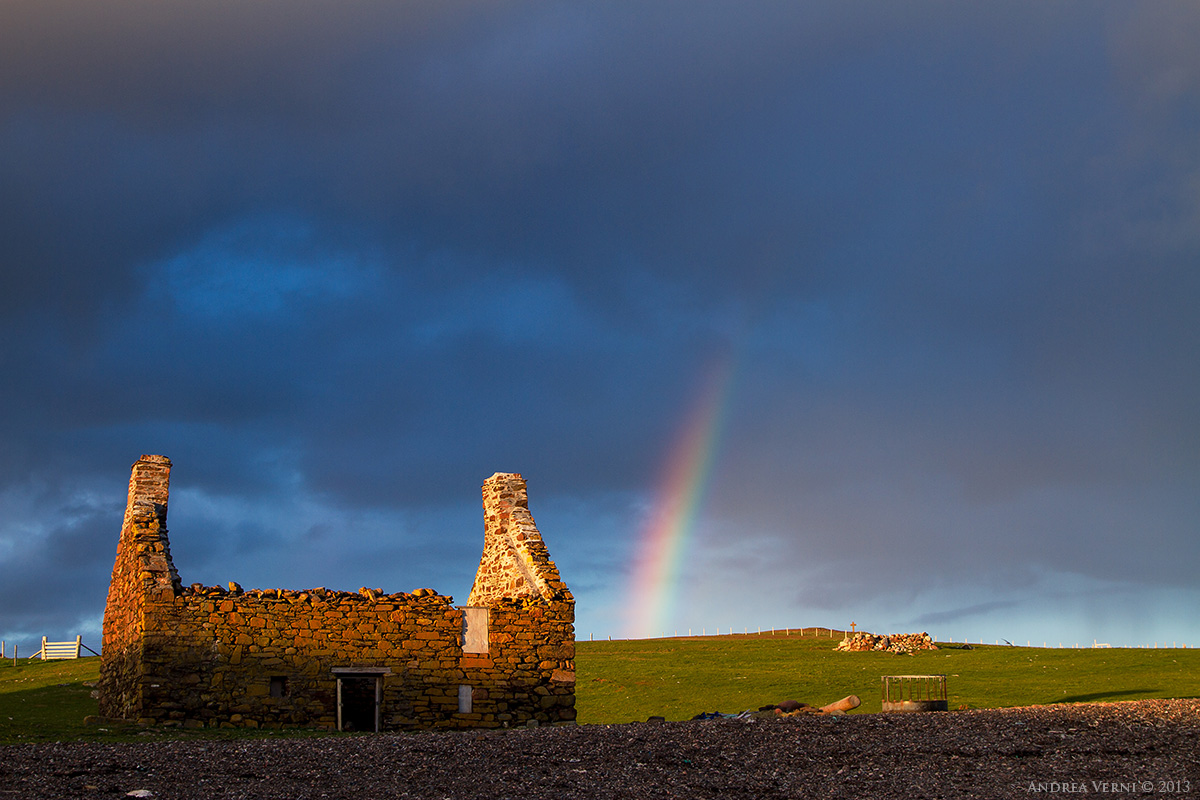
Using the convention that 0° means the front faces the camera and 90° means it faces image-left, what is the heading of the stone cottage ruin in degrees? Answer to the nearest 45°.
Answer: approximately 0°
